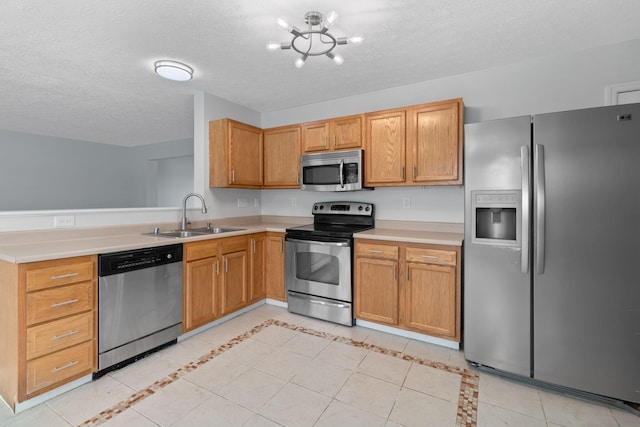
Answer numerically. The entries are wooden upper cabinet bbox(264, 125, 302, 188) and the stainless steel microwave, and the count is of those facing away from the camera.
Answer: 0

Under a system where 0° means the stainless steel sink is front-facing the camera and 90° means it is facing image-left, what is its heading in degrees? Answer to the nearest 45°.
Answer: approximately 315°

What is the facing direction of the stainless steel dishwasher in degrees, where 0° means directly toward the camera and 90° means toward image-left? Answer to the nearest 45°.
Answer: approximately 315°

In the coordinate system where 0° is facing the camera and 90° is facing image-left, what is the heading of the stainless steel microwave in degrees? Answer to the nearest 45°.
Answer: approximately 45°

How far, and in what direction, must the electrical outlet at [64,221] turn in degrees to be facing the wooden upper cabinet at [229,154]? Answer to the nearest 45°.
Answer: approximately 90° to its left

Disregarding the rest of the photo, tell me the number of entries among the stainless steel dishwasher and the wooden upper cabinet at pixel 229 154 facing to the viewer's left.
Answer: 0

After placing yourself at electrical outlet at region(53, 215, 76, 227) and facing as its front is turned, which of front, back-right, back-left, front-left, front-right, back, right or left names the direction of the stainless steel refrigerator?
front-left

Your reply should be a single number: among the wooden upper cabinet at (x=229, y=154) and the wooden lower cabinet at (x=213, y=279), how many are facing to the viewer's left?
0

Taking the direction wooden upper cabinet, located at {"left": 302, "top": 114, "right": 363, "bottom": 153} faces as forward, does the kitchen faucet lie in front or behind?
in front
